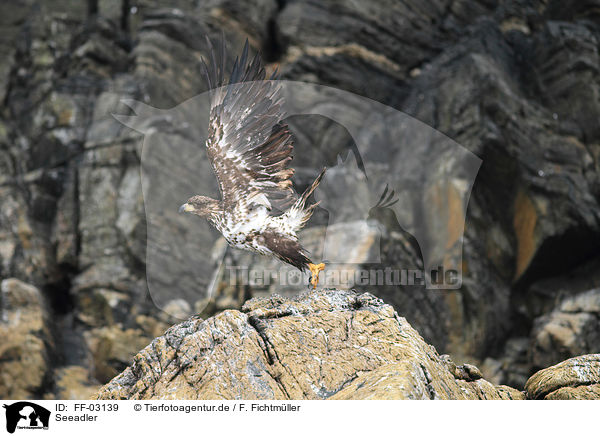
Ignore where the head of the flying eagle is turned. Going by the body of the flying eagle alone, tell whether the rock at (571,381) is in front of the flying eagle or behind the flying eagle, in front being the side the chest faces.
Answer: behind

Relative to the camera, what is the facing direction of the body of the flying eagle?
to the viewer's left

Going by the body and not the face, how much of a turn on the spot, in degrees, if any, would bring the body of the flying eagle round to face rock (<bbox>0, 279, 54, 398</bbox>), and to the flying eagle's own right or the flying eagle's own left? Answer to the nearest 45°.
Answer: approximately 45° to the flying eagle's own right
